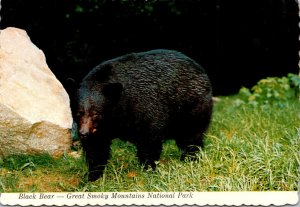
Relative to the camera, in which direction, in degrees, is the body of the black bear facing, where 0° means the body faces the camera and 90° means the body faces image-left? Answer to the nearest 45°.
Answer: approximately 45°

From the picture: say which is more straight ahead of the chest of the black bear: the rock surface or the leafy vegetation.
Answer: the rock surface

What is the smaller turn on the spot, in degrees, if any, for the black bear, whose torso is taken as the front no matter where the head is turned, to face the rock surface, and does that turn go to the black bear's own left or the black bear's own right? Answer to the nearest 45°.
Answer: approximately 45° to the black bear's own right

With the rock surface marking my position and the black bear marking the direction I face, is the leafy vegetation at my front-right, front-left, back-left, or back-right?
front-left

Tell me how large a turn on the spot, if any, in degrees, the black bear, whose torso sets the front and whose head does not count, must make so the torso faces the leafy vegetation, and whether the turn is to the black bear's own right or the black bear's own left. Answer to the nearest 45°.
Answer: approximately 180°
